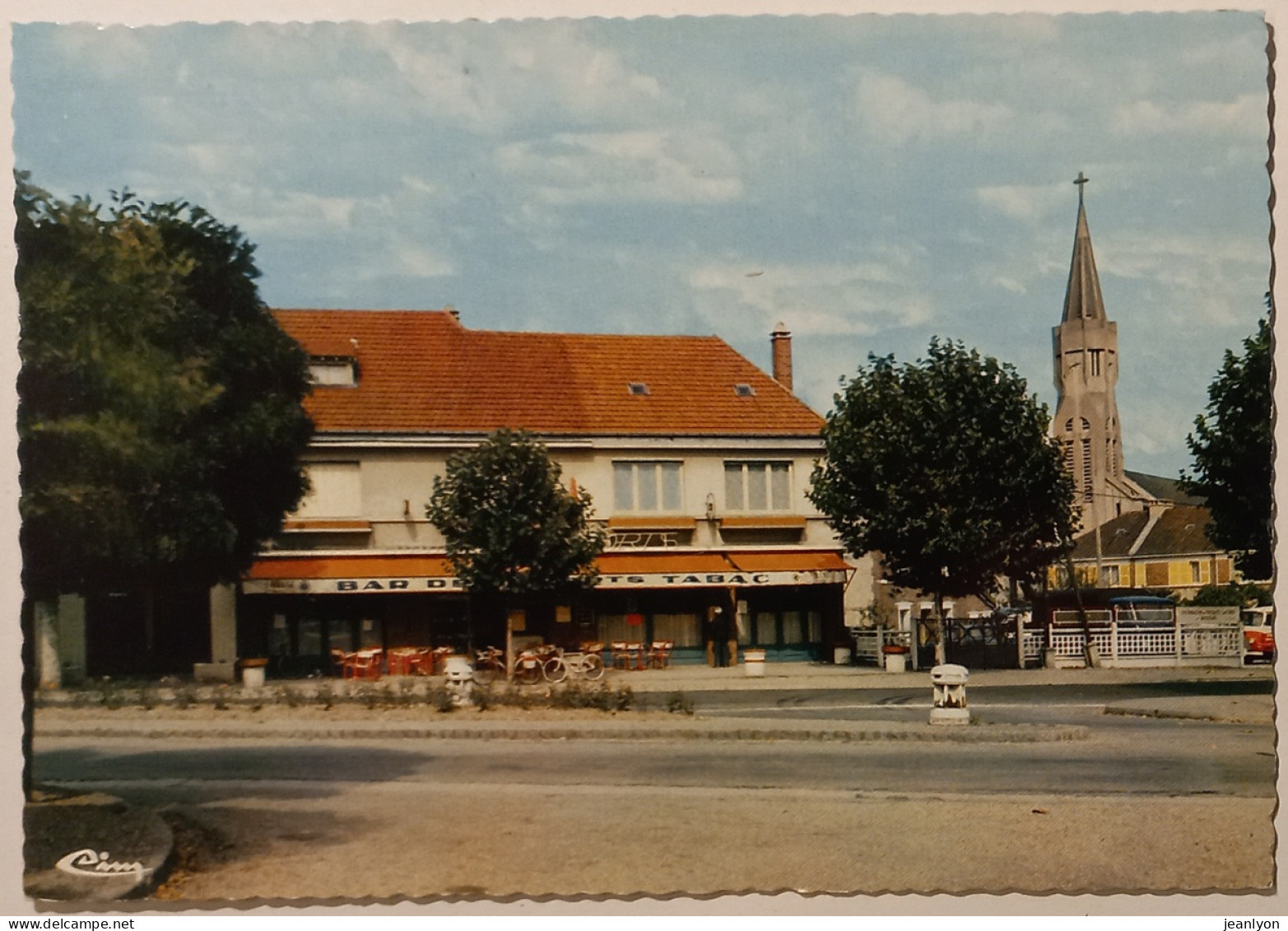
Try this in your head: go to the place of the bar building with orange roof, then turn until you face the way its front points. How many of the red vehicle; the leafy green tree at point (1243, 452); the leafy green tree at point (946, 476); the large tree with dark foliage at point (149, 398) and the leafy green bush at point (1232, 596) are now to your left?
4

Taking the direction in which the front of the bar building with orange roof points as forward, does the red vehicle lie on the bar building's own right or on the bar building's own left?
on the bar building's own left

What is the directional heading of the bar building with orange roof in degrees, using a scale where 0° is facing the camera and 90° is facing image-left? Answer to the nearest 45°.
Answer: approximately 0°

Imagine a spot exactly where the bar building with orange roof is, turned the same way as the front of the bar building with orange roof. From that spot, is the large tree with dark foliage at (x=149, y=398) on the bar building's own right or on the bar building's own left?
on the bar building's own right

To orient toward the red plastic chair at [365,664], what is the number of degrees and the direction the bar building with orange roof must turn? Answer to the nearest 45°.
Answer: approximately 90° to its right

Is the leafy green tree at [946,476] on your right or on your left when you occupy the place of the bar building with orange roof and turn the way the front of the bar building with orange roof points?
on your left

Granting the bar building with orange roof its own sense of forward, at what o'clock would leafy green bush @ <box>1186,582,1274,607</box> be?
The leafy green bush is roughly at 9 o'clock from the bar building with orange roof.

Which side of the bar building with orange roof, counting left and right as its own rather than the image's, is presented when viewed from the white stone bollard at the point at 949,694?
front
